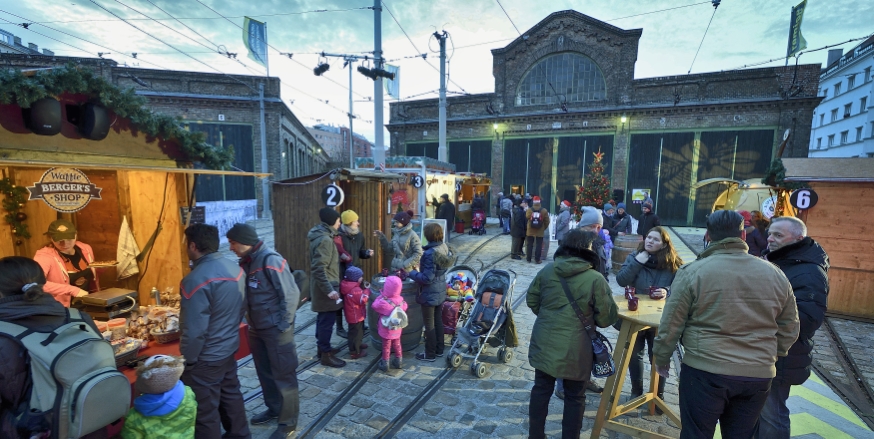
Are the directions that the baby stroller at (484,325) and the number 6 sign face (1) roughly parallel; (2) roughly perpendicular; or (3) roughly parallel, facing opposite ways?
roughly parallel

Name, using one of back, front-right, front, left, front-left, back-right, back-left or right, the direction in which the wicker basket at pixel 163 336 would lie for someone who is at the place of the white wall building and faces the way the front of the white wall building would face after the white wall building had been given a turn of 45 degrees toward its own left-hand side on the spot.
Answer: front

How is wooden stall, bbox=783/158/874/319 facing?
to the viewer's left

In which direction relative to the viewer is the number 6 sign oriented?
toward the camera

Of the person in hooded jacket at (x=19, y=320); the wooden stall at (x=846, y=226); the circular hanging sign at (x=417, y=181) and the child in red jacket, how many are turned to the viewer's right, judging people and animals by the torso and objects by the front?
1

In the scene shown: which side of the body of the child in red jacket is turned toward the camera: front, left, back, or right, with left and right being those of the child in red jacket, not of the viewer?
right

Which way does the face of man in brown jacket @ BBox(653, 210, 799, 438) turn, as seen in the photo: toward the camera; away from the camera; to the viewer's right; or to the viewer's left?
away from the camera

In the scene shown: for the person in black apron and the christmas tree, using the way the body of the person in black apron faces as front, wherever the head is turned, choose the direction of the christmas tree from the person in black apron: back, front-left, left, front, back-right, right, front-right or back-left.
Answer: front-left

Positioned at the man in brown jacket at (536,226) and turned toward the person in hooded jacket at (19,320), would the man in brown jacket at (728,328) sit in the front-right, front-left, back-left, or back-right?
front-left

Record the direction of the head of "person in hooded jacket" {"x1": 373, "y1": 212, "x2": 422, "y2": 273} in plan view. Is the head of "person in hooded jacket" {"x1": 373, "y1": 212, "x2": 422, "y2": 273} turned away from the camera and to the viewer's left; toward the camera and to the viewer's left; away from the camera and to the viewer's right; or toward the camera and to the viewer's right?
toward the camera and to the viewer's left

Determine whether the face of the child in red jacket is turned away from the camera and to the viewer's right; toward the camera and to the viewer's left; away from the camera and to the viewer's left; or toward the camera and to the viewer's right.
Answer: away from the camera and to the viewer's right

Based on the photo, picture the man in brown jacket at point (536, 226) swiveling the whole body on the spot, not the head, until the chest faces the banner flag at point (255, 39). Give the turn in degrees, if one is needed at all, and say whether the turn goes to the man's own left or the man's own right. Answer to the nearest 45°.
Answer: approximately 90° to the man's own left

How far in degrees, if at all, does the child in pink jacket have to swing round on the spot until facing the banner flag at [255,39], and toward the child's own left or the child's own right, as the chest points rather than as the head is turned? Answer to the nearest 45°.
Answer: approximately 45° to the child's own left

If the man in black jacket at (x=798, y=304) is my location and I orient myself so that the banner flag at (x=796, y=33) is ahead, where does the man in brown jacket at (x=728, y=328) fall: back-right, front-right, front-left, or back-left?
back-left

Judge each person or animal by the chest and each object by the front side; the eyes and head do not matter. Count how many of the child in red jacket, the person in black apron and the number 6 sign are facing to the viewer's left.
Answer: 0

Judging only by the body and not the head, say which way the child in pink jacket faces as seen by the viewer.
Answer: away from the camera

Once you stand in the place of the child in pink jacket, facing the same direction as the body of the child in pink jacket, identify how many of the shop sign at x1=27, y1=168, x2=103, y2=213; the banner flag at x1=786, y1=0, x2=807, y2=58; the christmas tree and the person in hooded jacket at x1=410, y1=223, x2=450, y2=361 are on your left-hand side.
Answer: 1

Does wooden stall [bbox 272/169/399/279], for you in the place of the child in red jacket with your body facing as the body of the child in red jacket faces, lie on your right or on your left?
on your left

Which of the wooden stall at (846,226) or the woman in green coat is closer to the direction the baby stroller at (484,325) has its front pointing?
the woman in green coat

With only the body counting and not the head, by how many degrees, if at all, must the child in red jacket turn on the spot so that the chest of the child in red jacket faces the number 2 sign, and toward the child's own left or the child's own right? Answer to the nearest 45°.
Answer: approximately 90° to the child's own left

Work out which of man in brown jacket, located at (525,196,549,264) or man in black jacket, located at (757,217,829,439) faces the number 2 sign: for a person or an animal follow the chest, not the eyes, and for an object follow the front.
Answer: the man in black jacket

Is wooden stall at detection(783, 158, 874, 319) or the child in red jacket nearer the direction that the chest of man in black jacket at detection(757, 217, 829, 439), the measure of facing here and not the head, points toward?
the child in red jacket

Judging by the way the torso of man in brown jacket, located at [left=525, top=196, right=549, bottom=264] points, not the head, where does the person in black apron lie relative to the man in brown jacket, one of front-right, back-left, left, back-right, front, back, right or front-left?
back-left
